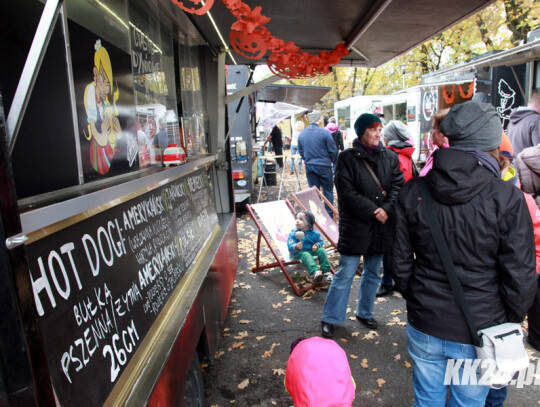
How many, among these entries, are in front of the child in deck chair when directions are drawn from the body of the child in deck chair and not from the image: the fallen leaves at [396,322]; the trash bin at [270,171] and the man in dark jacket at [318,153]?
1

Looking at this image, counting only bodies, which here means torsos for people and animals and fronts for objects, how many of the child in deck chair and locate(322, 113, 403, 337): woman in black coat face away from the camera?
0

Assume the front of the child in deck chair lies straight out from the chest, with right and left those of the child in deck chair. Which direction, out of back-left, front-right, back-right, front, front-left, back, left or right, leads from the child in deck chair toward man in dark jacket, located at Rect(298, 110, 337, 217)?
back-left

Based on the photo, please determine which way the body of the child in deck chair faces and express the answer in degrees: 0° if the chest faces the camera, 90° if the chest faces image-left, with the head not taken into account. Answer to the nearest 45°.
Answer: approximately 315°

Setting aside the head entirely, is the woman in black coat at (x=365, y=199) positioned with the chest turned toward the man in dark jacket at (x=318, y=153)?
no

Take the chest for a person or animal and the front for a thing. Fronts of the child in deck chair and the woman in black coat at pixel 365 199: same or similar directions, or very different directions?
same or similar directions

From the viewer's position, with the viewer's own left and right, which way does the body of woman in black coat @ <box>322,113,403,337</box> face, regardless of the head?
facing the viewer and to the right of the viewer

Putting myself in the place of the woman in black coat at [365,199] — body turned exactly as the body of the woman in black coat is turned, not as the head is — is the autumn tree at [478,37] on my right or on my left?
on my left

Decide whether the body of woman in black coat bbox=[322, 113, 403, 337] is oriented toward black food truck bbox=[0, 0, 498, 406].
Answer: no
